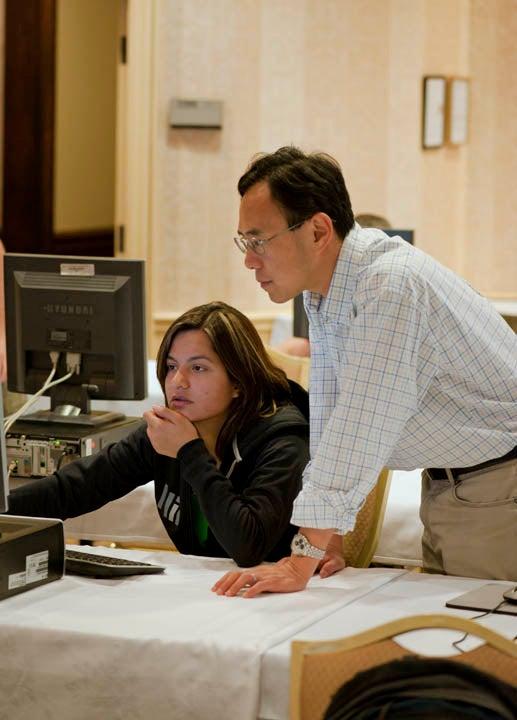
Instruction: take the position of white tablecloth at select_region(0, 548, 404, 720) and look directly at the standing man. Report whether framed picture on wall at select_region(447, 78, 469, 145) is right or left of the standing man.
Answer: left

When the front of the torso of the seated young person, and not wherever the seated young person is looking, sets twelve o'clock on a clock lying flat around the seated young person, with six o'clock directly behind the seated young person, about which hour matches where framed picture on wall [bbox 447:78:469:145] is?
The framed picture on wall is roughly at 5 o'clock from the seated young person.

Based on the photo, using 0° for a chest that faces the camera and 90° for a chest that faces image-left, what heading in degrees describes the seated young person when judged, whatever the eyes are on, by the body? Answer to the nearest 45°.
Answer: approximately 45°

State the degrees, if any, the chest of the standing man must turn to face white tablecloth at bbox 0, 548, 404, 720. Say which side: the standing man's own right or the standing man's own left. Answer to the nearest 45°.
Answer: approximately 45° to the standing man's own left

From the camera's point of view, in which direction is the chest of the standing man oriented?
to the viewer's left

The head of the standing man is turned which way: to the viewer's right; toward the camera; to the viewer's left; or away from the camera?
to the viewer's left
